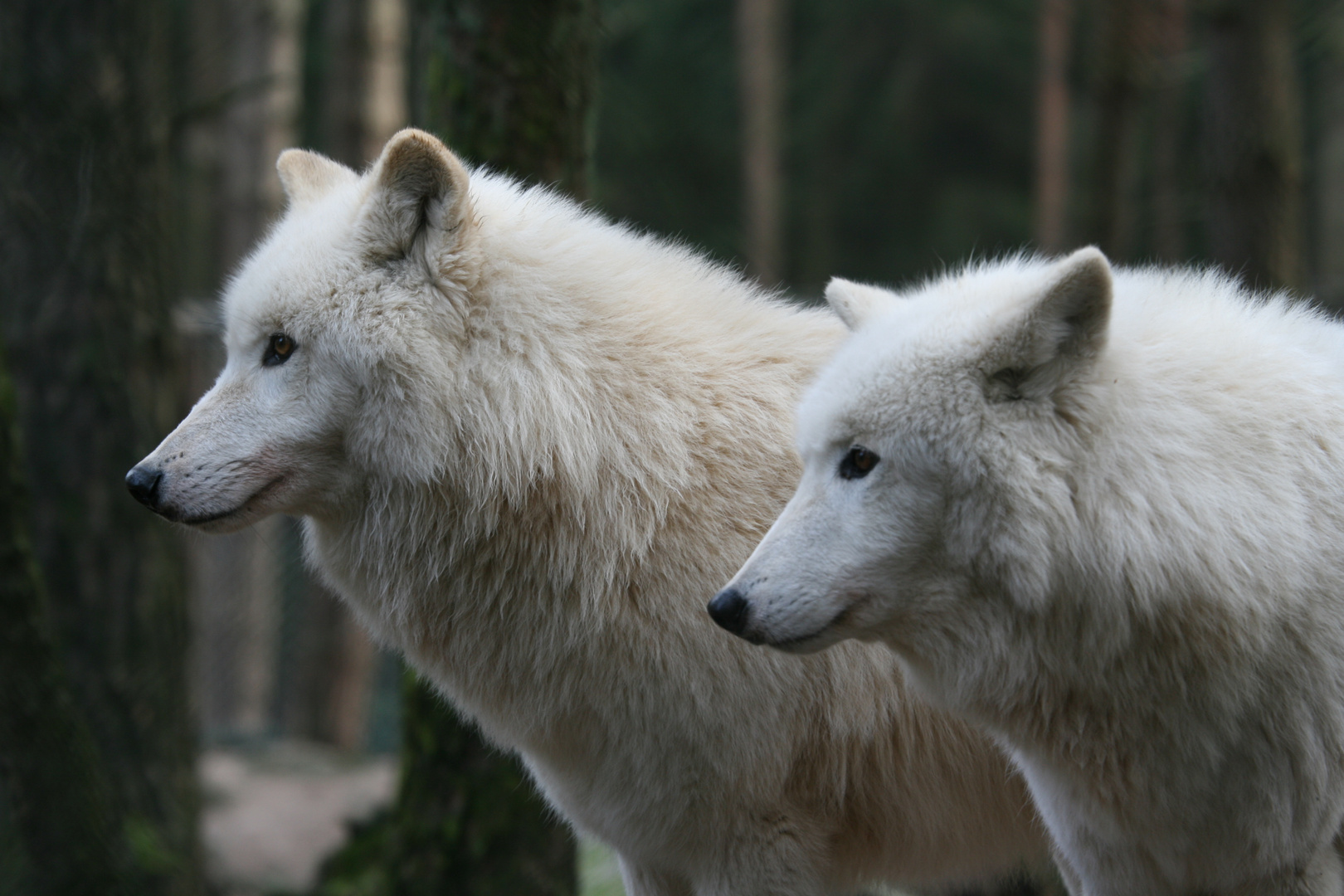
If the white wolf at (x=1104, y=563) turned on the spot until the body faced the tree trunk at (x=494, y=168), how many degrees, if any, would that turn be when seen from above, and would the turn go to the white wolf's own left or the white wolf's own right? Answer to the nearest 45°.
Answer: approximately 45° to the white wolf's own right

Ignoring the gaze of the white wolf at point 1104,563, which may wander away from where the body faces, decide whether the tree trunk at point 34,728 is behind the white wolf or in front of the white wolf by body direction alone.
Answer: in front

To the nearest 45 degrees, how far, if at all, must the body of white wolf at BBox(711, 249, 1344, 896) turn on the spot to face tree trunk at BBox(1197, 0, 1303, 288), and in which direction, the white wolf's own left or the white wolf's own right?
approximately 90° to the white wolf's own right

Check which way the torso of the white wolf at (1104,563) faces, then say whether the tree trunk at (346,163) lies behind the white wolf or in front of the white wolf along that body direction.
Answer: in front

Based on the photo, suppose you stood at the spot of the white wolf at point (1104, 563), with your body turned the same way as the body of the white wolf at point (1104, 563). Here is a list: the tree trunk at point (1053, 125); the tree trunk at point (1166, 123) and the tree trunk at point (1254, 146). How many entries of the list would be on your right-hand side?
3

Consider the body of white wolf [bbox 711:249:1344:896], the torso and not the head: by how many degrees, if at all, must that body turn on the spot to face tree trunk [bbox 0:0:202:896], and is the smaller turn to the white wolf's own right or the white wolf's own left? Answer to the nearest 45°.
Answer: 0° — it already faces it

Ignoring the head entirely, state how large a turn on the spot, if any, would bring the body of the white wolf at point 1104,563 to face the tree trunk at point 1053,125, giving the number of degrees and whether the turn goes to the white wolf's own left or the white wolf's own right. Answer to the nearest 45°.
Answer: approximately 90° to the white wolf's own right

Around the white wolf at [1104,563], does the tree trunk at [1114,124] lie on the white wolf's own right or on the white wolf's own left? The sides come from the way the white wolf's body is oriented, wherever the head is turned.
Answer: on the white wolf's own right

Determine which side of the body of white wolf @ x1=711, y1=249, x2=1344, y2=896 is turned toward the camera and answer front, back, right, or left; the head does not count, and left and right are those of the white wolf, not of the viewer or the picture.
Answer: left

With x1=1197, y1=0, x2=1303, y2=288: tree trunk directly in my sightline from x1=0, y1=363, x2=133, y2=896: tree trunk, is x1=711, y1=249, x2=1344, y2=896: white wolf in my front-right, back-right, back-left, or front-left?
front-right

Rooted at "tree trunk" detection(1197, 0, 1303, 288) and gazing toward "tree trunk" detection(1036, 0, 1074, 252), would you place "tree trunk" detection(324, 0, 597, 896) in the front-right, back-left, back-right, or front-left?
back-left

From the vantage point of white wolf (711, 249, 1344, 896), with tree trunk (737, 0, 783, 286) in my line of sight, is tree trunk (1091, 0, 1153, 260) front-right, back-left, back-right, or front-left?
front-right

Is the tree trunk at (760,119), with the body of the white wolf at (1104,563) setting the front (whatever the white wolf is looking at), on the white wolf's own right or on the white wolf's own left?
on the white wolf's own right
